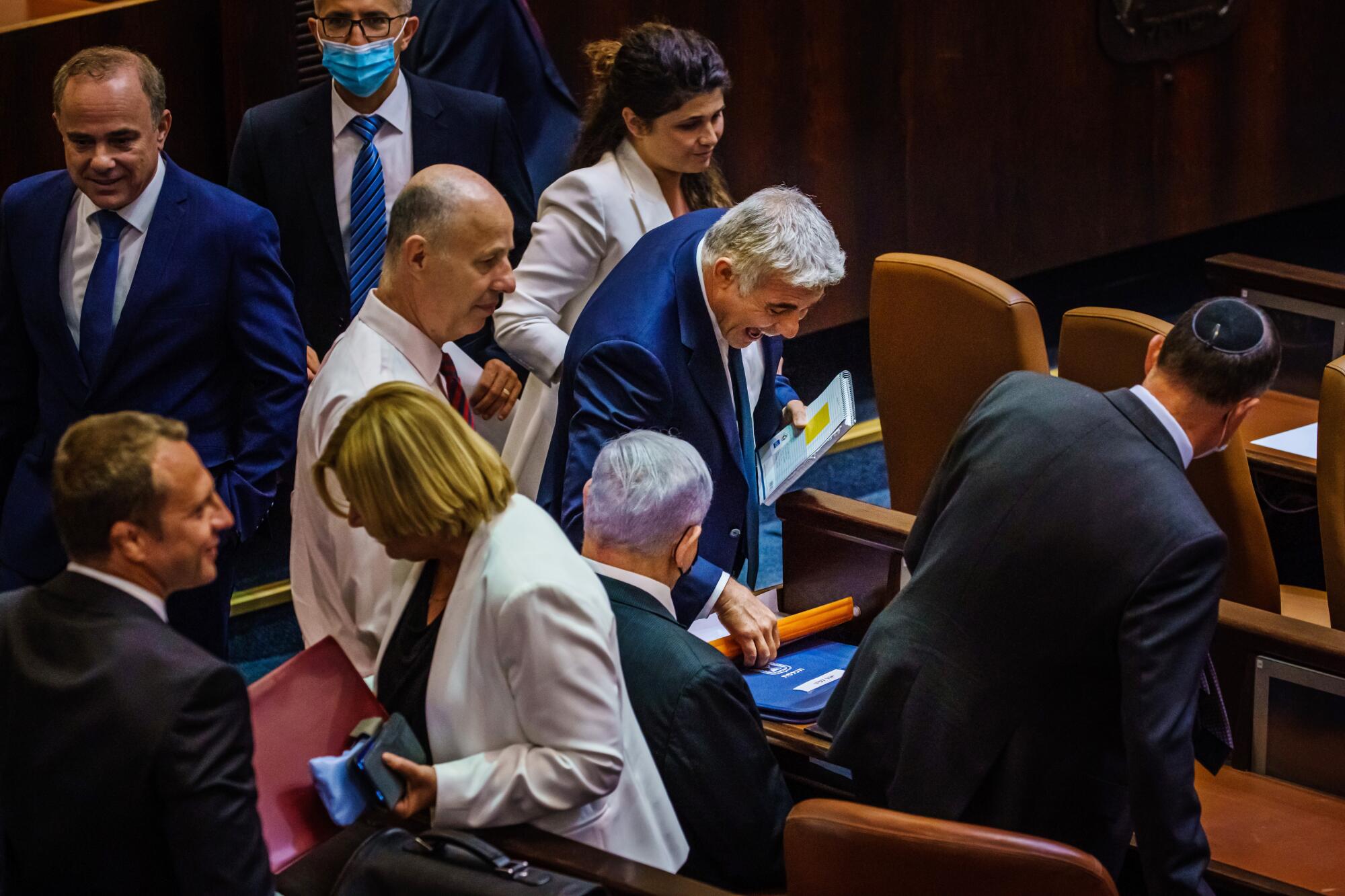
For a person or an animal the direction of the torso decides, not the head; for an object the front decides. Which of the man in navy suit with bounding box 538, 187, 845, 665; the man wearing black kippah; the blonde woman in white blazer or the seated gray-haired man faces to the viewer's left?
the blonde woman in white blazer

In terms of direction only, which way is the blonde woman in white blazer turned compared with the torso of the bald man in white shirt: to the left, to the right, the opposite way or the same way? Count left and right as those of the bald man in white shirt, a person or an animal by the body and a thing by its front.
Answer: the opposite way

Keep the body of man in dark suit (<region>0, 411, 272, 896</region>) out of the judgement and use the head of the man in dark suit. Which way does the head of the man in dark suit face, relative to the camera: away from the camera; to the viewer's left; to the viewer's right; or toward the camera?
to the viewer's right

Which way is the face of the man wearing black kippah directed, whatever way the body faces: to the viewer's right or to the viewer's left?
to the viewer's right

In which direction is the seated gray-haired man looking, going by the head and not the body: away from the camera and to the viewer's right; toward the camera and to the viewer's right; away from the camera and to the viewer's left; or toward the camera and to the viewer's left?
away from the camera and to the viewer's right

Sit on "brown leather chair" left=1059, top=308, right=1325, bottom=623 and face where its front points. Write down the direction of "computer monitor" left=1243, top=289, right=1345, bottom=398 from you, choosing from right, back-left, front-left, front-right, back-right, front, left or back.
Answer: front-left

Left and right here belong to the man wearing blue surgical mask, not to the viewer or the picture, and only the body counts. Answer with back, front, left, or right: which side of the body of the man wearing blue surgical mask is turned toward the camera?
front

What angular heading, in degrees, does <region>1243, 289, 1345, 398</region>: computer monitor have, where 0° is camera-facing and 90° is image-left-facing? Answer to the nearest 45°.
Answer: approximately 45°

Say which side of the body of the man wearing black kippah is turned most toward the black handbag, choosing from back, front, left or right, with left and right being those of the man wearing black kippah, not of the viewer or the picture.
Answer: back

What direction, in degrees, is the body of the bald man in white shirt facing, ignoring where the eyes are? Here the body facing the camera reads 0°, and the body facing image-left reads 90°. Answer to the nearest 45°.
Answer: approximately 270°

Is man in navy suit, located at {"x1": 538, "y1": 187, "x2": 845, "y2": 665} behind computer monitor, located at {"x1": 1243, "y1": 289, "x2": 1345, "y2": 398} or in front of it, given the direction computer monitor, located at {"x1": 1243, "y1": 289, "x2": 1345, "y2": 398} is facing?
in front
